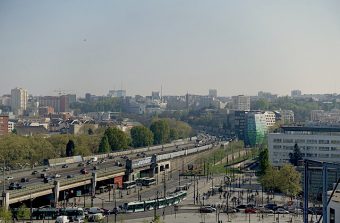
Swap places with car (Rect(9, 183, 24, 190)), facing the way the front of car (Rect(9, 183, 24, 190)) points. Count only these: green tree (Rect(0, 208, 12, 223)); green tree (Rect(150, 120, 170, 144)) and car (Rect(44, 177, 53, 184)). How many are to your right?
1

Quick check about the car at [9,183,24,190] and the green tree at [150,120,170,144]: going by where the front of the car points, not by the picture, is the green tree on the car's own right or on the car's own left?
on the car's own left

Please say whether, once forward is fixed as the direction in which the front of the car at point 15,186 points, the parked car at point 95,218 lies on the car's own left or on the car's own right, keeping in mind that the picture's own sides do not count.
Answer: on the car's own right

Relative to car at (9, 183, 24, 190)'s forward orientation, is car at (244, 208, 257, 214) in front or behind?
in front

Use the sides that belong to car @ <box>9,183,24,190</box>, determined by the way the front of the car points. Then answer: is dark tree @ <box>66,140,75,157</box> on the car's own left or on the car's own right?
on the car's own left

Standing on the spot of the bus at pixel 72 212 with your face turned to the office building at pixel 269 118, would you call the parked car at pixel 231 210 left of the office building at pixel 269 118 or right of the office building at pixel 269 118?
right

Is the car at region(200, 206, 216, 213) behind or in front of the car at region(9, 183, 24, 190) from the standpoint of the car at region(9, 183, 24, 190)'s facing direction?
in front

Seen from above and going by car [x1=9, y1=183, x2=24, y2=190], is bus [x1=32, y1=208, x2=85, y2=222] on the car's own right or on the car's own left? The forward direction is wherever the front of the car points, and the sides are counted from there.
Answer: on the car's own right

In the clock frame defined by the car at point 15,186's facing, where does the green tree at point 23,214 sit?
The green tree is roughly at 3 o'clock from the car.

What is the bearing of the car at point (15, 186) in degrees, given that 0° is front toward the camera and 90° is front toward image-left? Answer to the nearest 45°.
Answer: approximately 270°
